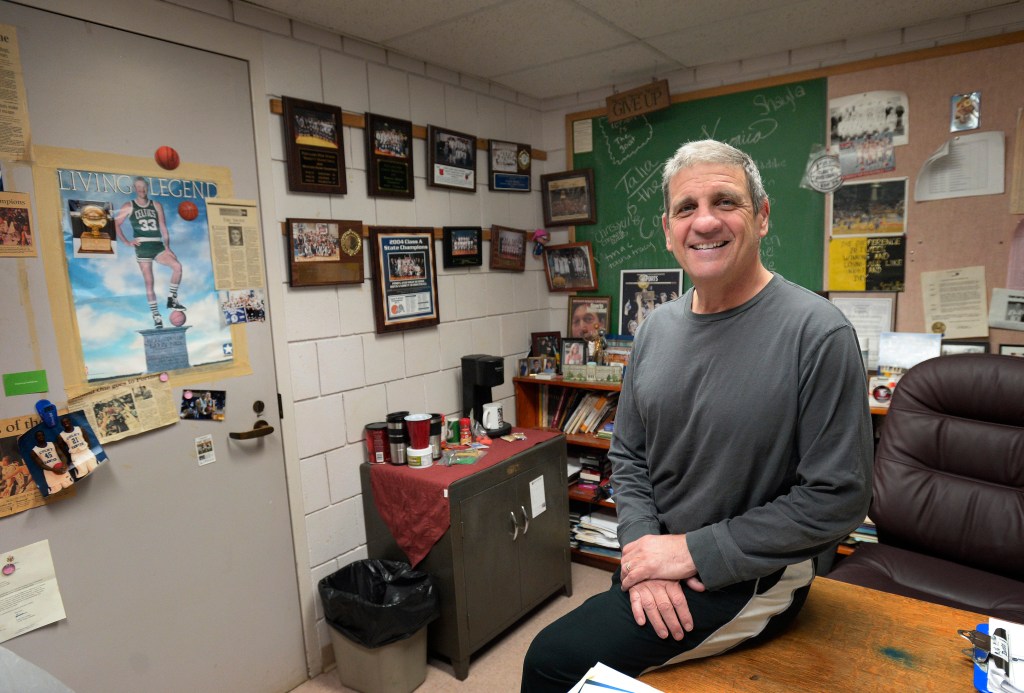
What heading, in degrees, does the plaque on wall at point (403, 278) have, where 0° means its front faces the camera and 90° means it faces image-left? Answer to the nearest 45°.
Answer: approximately 315°

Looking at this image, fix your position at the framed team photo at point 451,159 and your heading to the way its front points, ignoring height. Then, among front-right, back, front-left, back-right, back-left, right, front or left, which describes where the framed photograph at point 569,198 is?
left

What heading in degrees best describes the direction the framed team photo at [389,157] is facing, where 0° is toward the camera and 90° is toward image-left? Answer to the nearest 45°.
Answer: approximately 315°

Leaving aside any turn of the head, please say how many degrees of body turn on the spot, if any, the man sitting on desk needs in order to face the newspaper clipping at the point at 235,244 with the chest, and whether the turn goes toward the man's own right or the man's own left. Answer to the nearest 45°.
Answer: approximately 45° to the man's own right

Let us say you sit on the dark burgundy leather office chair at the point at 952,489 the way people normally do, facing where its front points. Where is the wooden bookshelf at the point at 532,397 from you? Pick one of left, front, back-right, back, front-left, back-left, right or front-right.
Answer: front-right

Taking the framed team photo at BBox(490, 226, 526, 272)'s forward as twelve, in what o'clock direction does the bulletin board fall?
The bulletin board is roughly at 11 o'clock from the framed team photo.

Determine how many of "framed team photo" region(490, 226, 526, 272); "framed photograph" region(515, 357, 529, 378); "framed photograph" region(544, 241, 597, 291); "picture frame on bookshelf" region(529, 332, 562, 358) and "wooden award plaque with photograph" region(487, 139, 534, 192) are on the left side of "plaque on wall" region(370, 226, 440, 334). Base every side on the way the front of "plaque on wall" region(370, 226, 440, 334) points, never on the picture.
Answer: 5

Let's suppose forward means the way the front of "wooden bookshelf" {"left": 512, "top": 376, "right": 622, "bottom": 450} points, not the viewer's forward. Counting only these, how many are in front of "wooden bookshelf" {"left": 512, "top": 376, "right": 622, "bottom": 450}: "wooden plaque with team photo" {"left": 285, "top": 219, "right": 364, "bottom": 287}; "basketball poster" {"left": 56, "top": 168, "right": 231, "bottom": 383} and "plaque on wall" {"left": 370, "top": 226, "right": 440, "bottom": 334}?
3

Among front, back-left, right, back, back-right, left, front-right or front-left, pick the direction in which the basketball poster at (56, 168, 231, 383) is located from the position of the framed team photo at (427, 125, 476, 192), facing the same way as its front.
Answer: right

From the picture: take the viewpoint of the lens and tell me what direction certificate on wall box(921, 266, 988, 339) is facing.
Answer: facing the viewer

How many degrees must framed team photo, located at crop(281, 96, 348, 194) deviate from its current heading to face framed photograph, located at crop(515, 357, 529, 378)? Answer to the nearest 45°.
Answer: approximately 90° to its left

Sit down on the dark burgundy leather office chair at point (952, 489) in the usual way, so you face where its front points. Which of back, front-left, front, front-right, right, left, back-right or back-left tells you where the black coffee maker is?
front-right

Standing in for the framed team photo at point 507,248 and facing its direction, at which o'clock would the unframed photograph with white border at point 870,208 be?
The unframed photograph with white border is roughly at 11 o'clock from the framed team photo.

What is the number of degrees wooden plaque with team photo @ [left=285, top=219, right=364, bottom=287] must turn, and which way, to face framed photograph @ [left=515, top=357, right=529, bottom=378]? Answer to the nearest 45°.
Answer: approximately 90° to its left

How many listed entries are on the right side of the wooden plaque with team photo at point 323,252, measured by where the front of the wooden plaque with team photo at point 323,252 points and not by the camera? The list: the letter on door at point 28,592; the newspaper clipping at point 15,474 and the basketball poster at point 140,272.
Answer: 3
